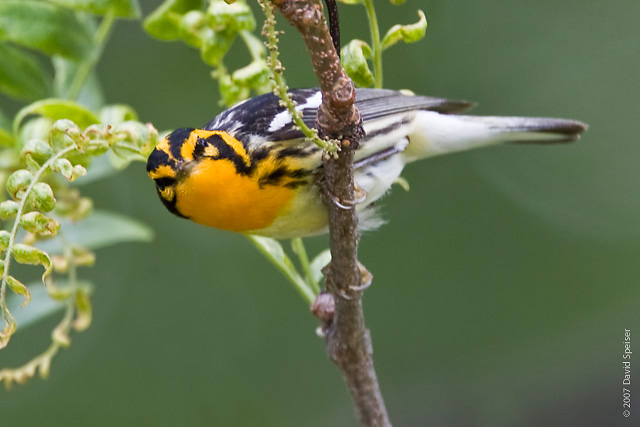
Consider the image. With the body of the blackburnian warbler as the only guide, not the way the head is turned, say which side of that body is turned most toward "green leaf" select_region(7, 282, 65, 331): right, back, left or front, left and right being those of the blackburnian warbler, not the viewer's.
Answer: front

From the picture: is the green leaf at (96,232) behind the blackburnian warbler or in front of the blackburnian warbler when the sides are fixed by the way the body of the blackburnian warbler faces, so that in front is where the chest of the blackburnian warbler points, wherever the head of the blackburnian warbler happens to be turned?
in front

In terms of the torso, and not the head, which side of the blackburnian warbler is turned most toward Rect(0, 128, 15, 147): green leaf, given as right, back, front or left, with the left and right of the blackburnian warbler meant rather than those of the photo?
front

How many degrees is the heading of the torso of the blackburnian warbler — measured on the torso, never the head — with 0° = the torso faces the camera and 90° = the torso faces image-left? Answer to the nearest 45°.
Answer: approximately 90°
